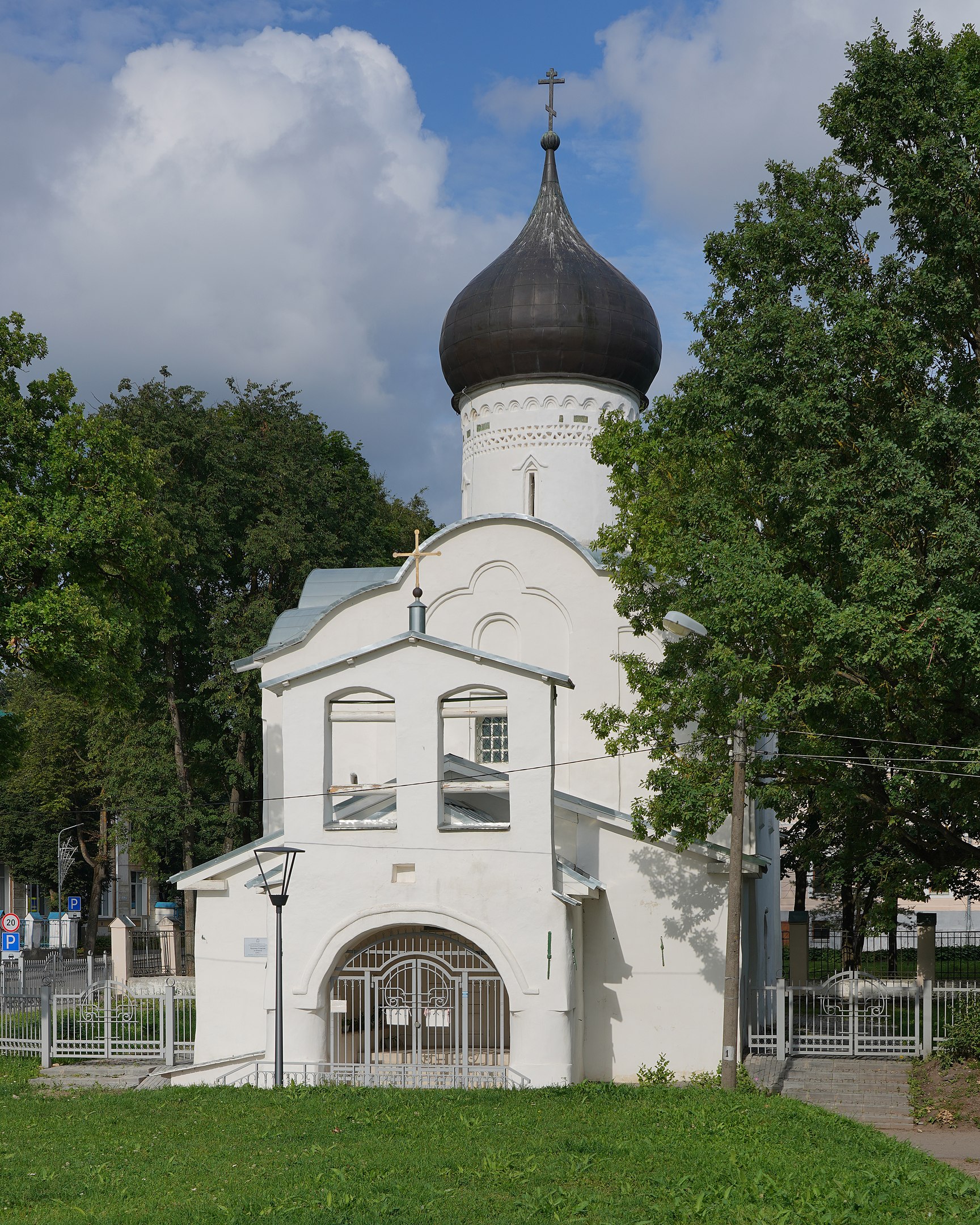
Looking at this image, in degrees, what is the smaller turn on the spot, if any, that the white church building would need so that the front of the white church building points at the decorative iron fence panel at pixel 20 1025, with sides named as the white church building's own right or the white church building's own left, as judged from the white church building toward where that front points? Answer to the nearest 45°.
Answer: approximately 135° to the white church building's own right

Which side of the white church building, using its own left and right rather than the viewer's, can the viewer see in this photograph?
front

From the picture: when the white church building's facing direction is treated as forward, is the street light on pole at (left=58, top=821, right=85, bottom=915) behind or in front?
behind

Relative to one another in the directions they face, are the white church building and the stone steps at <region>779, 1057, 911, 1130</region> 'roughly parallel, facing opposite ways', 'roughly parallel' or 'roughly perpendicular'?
roughly parallel

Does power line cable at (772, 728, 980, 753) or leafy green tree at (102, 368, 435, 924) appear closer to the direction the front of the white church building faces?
the power line cable

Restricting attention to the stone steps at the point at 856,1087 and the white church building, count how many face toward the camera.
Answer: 2

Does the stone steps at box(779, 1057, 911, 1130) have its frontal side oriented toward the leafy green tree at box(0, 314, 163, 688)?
no

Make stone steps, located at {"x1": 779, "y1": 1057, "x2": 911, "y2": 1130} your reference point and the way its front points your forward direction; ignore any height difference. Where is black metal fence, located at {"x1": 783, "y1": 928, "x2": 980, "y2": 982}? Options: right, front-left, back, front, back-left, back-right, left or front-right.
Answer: back
